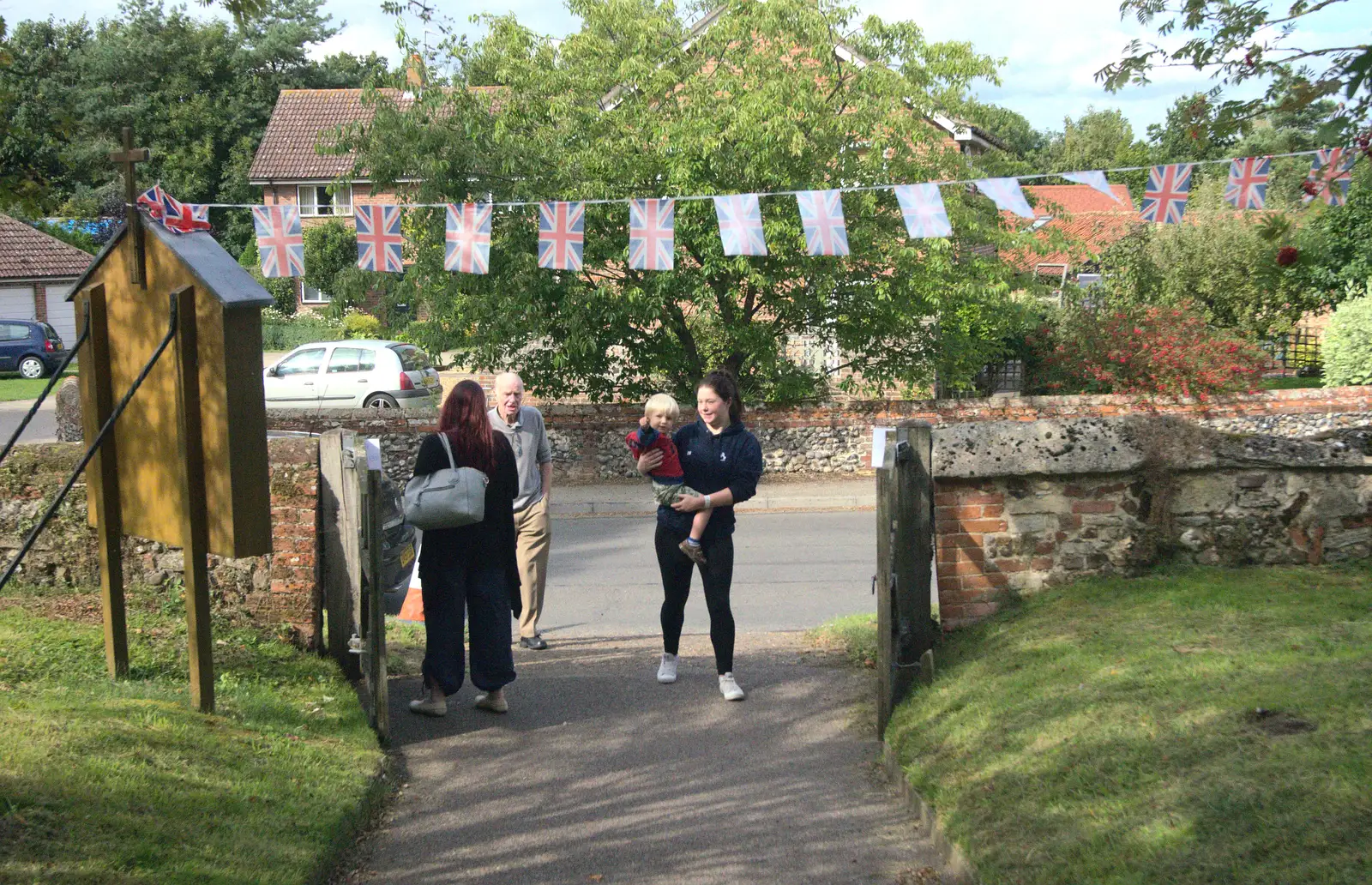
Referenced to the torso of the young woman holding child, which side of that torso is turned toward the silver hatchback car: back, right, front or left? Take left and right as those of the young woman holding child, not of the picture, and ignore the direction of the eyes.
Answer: back

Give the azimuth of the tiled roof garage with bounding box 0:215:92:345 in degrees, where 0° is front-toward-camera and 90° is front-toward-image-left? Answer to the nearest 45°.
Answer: approximately 0°

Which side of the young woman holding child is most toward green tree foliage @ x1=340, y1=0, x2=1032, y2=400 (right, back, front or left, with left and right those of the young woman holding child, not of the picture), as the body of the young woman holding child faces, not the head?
back

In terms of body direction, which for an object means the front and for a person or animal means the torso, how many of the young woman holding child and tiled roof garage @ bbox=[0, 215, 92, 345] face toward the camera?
2

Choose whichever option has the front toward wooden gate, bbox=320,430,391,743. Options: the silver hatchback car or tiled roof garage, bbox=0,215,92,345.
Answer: the tiled roof garage

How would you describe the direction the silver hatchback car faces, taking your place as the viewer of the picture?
facing away from the viewer and to the left of the viewer

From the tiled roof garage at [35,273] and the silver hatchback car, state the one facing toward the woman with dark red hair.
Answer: the tiled roof garage

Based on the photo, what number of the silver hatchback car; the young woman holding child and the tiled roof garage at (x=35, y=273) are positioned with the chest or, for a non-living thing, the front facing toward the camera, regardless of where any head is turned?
2

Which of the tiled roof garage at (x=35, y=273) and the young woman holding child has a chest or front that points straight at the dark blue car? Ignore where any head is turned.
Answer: the tiled roof garage

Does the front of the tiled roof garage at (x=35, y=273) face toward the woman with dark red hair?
yes

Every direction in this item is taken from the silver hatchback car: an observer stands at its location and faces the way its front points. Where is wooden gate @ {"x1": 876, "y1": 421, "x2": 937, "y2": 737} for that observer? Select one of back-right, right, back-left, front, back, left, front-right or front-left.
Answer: back-left

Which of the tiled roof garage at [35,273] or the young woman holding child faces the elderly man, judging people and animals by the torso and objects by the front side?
the tiled roof garage

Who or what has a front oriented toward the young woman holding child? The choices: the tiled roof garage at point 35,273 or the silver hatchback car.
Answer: the tiled roof garage

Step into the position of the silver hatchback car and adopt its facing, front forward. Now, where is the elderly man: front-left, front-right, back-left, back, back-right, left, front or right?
back-left

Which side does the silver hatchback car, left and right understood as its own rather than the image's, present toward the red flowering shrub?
back
